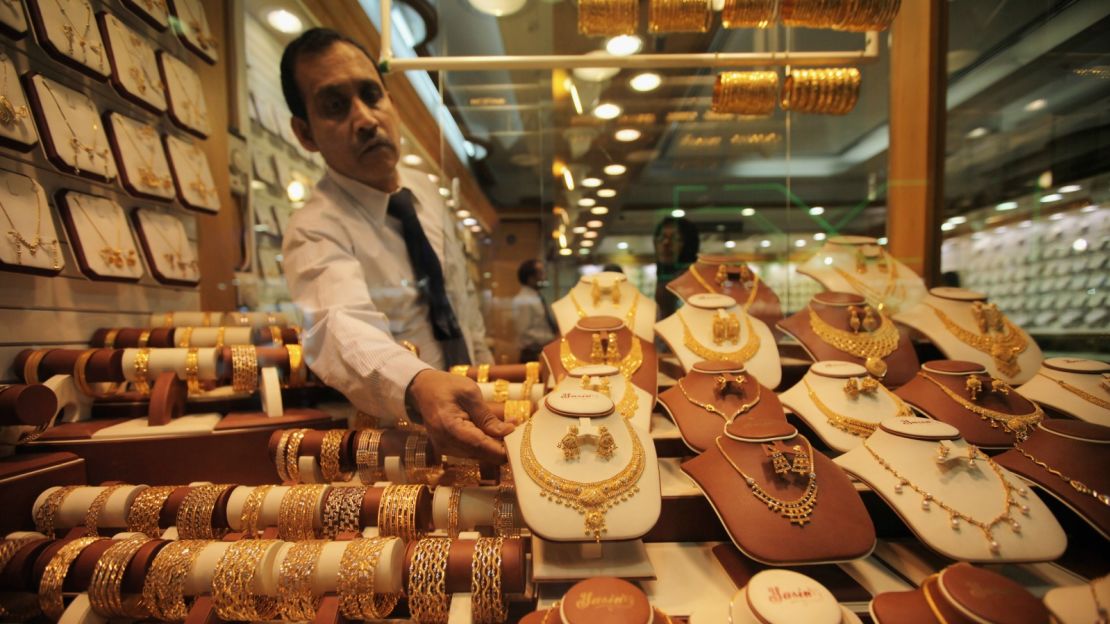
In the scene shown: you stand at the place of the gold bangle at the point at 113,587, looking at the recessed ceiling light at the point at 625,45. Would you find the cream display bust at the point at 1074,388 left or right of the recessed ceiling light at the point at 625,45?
right

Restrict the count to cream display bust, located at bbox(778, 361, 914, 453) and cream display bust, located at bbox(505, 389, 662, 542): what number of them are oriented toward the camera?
2

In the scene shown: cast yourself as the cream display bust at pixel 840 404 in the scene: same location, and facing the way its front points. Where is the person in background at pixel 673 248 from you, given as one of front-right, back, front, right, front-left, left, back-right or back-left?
back-right

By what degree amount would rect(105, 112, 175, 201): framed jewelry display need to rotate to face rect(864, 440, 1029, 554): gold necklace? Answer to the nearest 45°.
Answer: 0° — it already faces it

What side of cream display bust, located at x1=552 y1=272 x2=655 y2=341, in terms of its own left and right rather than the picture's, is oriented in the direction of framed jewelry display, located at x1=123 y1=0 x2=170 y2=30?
right

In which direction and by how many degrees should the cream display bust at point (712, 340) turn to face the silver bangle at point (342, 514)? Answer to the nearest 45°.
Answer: approximately 45° to its right

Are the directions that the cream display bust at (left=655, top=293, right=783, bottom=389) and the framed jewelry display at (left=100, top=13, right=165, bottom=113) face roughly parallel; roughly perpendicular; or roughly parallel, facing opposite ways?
roughly perpendicular

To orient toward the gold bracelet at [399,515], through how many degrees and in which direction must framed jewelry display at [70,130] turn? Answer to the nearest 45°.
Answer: approximately 45° to its right

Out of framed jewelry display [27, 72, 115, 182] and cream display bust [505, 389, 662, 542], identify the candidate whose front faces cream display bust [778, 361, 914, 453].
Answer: the framed jewelry display
